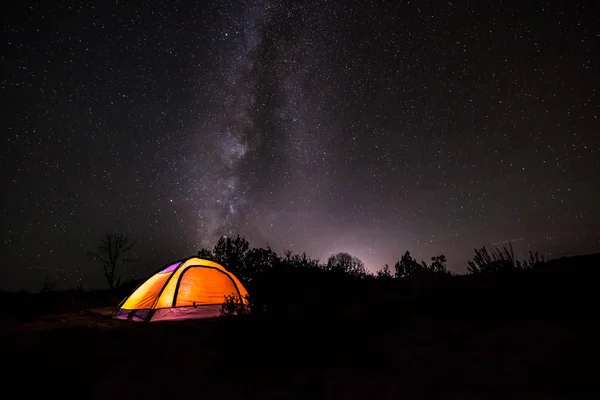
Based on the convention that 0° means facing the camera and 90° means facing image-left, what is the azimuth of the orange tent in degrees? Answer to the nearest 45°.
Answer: approximately 0°

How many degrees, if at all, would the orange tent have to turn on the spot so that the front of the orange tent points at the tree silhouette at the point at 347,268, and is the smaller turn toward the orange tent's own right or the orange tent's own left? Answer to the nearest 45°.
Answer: approximately 90° to the orange tent's own left
